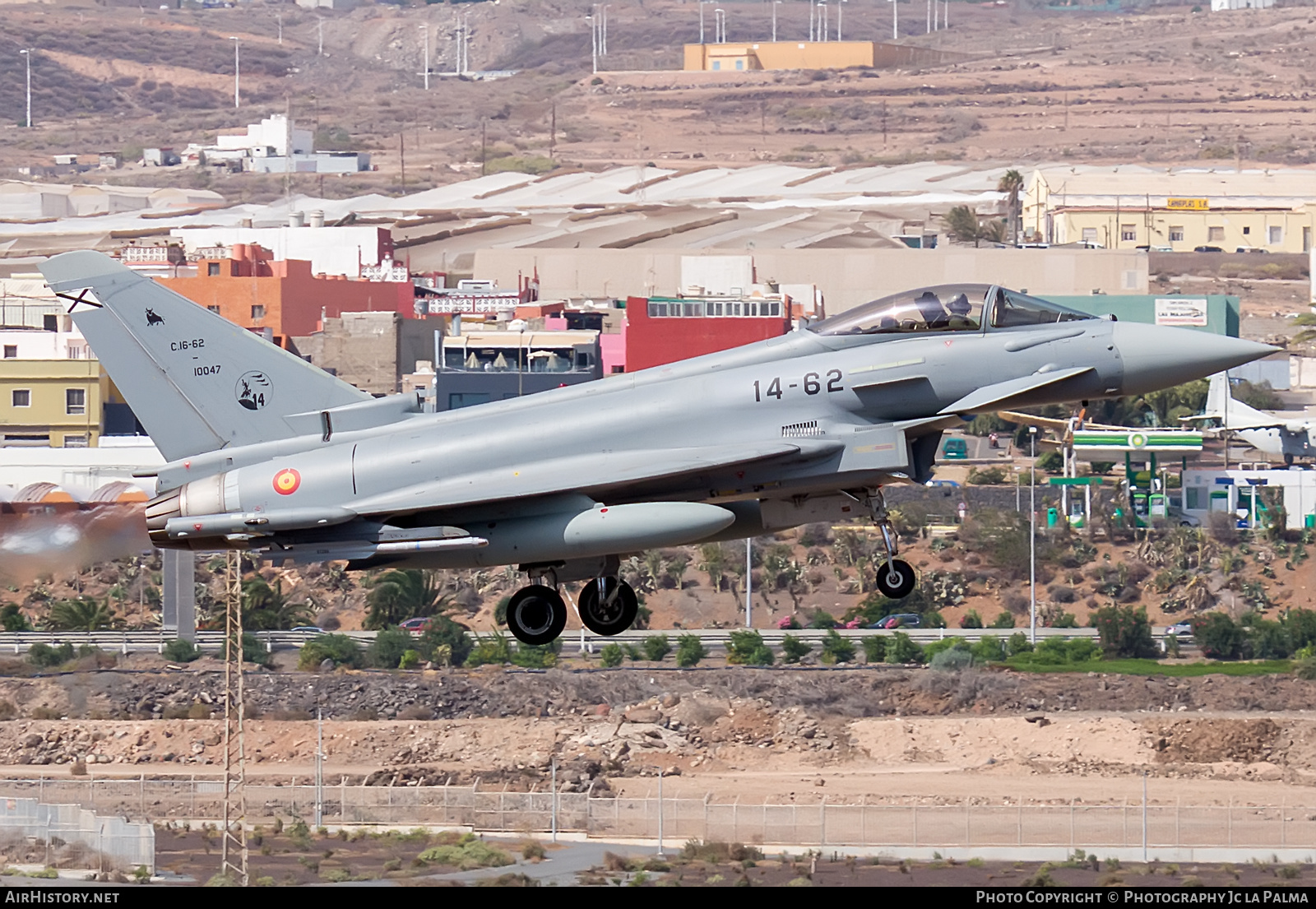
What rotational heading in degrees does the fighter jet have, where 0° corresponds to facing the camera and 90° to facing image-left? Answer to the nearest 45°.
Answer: approximately 270°
